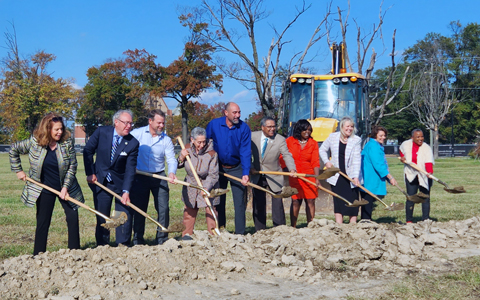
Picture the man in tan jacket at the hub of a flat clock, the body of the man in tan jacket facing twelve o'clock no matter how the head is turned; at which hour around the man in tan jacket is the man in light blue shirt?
The man in light blue shirt is roughly at 2 o'clock from the man in tan jacket.

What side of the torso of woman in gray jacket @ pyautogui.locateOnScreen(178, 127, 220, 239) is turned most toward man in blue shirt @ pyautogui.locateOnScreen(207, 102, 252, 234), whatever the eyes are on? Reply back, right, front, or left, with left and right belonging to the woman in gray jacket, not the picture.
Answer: left

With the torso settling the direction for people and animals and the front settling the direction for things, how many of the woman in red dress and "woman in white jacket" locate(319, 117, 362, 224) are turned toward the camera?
2

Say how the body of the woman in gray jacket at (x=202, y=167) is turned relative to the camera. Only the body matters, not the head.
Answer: toward the camera

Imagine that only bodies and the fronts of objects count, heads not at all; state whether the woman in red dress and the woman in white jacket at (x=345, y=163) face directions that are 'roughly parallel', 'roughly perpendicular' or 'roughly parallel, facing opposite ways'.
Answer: roughly parallel

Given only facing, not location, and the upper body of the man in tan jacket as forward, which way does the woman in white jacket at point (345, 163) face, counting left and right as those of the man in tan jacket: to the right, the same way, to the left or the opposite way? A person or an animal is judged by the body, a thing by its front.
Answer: the same way

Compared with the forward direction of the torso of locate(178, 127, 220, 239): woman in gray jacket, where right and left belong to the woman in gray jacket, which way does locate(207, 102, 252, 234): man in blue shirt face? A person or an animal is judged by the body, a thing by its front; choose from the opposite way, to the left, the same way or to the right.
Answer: the same way

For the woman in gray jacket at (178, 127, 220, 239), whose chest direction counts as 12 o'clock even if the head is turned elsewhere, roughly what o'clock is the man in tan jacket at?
The man in tan jacket is roughly at 8 o'clock from the woman in gray jacket.

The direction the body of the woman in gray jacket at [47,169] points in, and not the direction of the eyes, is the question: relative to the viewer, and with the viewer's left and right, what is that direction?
facing the viewer and to the right of the viewer

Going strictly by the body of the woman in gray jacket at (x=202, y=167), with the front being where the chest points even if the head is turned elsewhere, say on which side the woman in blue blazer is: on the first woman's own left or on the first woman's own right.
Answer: on the first woman's own left

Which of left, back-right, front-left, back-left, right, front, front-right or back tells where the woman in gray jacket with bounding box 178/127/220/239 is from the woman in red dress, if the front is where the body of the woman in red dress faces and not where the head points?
front-right

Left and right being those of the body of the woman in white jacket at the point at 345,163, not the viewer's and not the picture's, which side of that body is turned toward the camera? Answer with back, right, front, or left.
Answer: front

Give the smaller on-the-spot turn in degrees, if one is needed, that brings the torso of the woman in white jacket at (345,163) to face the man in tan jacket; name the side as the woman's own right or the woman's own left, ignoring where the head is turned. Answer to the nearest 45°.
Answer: approximately 90° to the woman's own right

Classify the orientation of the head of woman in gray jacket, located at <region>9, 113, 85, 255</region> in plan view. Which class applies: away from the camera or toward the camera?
toward the camera

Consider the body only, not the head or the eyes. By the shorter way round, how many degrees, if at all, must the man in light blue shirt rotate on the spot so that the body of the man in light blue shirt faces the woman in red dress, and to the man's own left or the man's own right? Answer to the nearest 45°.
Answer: approximately 45° to the man's own left

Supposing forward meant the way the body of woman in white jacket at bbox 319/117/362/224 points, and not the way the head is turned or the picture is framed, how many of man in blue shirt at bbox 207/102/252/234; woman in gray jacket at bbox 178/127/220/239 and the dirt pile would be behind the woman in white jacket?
0

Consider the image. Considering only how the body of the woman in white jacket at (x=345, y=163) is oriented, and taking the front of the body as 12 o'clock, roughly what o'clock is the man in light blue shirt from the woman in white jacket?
The man in light blue shirt is roughly at 2 o'clock from the woman in white jacket.

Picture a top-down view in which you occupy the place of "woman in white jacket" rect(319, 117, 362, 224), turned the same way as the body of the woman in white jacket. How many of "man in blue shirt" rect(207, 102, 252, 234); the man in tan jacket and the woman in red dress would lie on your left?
0
